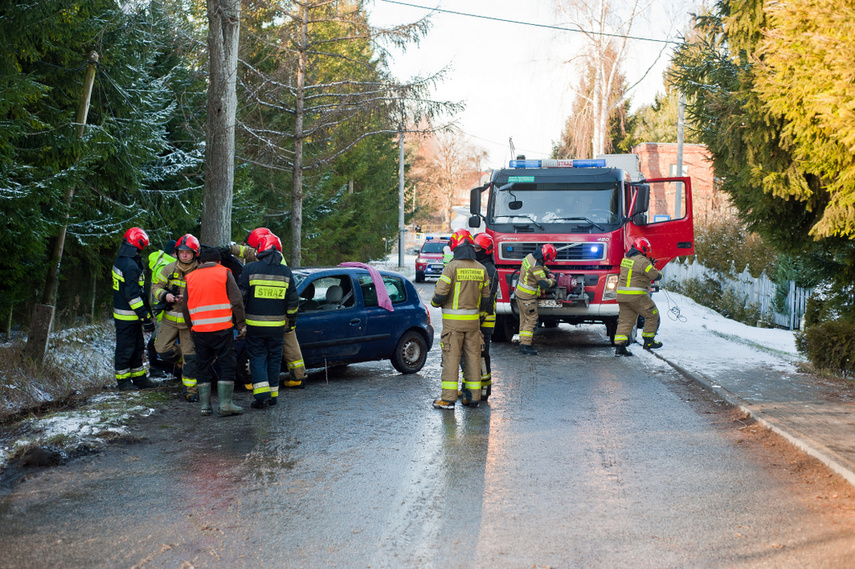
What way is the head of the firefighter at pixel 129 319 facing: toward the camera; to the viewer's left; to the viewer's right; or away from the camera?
to the viewer's right

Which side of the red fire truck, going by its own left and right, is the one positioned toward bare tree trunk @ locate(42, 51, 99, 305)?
right

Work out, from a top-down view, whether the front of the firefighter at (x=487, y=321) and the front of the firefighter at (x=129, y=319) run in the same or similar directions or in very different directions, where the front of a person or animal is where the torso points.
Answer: very different directions

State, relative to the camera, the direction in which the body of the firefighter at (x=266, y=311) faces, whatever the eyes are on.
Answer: away from the camera

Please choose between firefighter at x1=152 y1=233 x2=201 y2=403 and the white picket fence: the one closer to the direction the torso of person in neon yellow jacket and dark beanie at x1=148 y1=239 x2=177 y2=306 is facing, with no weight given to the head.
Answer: the white picket fence
